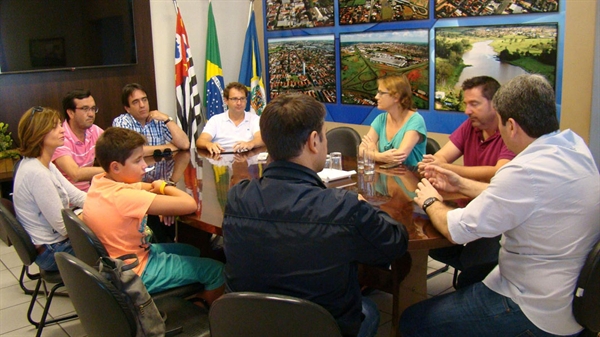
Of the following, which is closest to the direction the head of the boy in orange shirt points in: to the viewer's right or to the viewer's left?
to the viewer's right

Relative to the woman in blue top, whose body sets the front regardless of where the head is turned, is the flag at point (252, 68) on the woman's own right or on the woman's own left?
on the woman's own right

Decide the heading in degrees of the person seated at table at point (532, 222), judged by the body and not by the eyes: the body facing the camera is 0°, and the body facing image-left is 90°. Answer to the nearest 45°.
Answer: approximately 135°

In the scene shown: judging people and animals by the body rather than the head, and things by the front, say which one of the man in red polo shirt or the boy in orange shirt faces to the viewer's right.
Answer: the boy in orange shirt

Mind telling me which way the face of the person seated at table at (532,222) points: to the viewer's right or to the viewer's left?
to the viewer's left

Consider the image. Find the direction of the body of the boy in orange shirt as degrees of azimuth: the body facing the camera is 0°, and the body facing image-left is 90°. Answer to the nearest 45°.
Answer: approximately 270°

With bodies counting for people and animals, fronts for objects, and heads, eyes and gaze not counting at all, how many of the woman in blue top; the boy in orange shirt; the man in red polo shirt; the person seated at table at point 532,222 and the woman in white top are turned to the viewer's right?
2

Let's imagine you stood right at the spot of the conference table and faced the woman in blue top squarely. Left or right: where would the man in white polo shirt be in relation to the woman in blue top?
left
